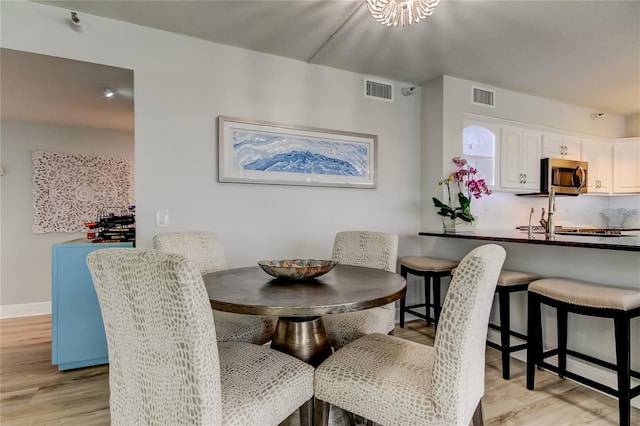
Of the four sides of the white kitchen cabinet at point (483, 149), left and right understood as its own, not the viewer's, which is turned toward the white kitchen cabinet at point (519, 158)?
left

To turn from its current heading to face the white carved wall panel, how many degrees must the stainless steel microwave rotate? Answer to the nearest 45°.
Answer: approximately 90° to its right

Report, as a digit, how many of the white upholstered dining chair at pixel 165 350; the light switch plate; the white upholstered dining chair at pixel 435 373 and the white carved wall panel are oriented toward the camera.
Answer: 2

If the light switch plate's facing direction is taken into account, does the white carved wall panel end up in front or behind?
behind

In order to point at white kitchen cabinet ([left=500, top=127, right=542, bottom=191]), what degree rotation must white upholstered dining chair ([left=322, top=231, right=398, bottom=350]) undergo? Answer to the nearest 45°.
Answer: approximately 180°

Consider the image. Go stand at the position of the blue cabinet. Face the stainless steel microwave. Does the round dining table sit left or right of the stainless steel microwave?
right

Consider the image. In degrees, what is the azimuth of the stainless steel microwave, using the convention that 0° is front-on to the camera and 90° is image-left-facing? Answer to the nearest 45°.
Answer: approximately 315°

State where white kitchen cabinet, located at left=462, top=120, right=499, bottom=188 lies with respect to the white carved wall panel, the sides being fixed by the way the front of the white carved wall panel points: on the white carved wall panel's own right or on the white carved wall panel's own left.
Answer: on the white carved wall panel's own left

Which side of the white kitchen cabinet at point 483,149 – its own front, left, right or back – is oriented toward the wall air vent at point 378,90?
right
